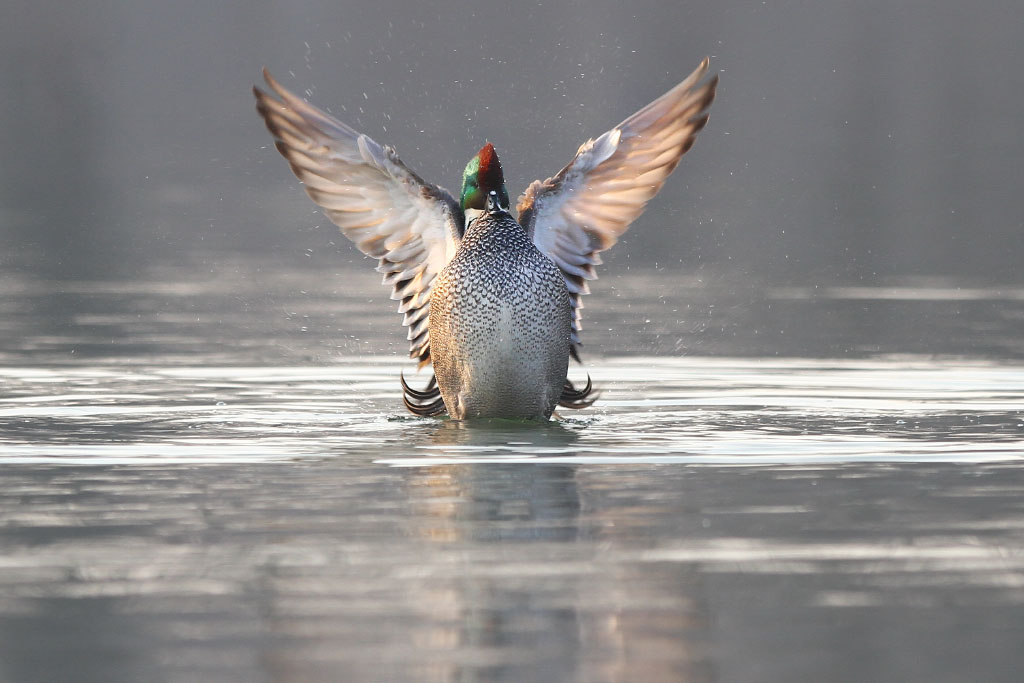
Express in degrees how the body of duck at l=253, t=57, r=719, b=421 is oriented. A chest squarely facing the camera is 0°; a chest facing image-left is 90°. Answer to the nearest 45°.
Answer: approximately 0°
